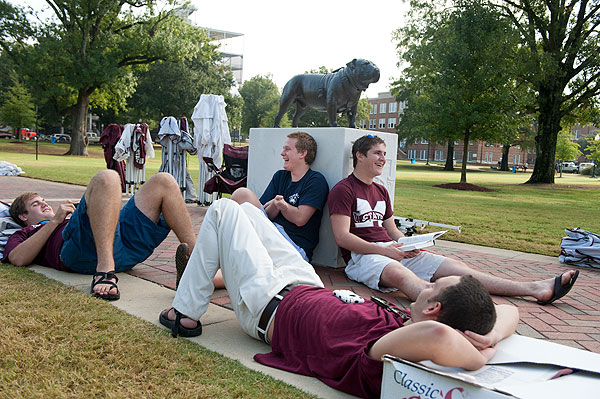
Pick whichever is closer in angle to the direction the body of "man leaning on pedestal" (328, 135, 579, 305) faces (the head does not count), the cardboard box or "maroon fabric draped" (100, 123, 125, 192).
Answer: the cardboard box

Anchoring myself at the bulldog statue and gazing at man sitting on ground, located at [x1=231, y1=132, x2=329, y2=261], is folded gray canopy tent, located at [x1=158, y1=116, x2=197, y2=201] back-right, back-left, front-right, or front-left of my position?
back-right

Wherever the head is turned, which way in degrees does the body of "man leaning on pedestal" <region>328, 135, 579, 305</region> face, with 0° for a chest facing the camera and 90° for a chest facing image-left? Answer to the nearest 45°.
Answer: approximately 315°

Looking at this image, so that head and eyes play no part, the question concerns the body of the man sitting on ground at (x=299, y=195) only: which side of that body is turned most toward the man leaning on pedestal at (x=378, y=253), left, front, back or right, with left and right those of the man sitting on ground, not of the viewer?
left

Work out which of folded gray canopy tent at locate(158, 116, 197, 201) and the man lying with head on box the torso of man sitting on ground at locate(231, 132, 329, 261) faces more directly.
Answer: the man lying with head on box

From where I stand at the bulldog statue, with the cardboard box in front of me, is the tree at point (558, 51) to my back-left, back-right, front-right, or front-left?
back-left

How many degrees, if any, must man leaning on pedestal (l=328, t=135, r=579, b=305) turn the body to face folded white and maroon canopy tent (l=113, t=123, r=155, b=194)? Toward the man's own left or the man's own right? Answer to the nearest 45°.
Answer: approximately 180°
